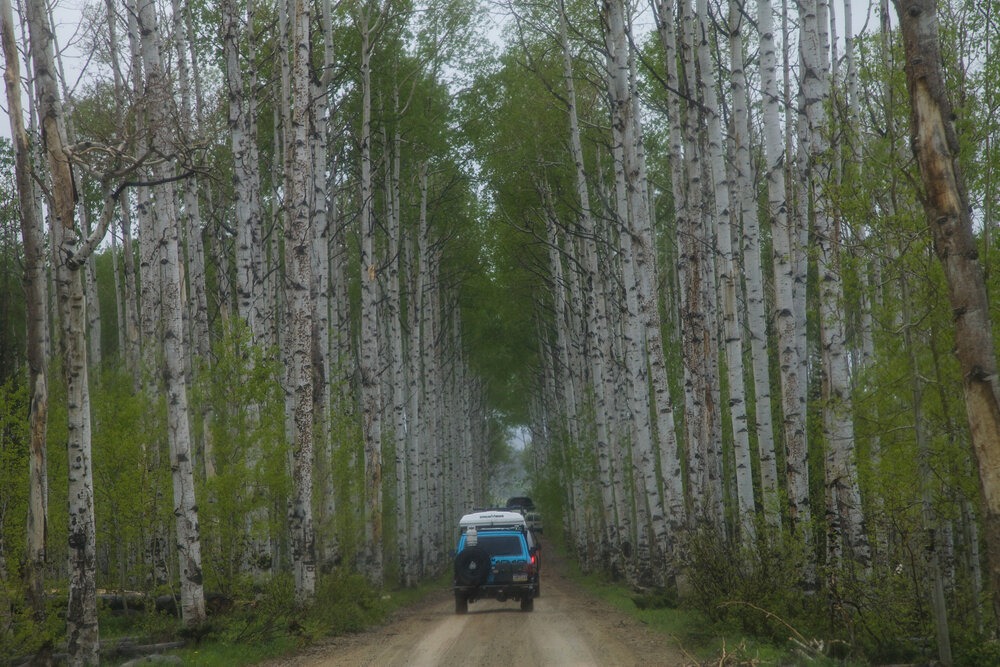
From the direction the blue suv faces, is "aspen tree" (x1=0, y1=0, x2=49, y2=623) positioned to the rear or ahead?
to the rear

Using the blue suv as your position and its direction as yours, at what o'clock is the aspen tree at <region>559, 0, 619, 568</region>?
The aspen tree is roughly at 1 o'clock from the blue suv.

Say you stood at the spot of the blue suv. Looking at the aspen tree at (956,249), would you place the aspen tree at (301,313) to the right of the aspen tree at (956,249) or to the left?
right

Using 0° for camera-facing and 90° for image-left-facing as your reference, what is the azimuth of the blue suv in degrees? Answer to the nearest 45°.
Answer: approximately 180°
